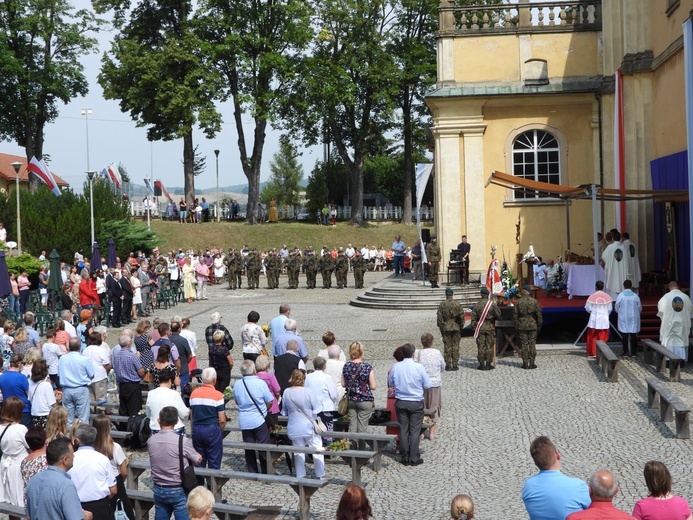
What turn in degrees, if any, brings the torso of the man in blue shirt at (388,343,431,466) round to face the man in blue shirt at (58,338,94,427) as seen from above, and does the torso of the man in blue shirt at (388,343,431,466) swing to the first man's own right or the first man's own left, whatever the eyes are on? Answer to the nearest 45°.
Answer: approximately 90° to the first man's own left

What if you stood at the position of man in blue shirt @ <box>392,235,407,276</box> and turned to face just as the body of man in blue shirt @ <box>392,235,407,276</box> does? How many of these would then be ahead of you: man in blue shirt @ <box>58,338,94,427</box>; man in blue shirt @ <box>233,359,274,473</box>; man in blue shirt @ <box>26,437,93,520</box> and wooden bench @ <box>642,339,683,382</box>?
4

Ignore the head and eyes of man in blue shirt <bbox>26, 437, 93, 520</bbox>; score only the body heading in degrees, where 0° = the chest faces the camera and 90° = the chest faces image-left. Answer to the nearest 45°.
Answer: approximately 225°

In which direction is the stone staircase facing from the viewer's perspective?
toward the camera

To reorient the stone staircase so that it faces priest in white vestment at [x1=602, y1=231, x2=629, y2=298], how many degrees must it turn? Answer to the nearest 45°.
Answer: approximately 45° to its left

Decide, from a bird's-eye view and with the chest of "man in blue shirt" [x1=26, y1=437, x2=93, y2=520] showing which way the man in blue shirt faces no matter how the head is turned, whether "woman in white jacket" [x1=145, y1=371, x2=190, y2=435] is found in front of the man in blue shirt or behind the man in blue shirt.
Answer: in front

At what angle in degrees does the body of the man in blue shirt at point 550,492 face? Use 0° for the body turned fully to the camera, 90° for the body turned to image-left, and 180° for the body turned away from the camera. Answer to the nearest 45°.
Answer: approximately 180°

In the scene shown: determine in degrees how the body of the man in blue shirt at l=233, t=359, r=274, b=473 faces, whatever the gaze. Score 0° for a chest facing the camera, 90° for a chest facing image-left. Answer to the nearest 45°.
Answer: approximately 225°

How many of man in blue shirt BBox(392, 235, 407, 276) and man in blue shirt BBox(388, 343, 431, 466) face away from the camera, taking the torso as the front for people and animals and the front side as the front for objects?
1

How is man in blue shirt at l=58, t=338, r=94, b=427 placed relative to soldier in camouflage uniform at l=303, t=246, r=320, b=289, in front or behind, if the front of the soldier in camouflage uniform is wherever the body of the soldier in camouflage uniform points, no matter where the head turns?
in front
